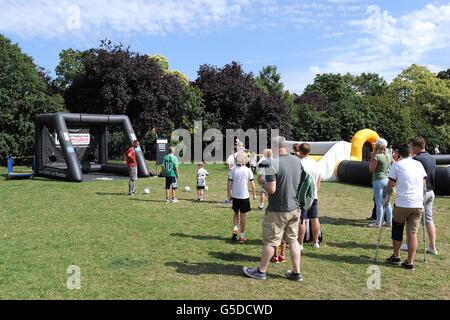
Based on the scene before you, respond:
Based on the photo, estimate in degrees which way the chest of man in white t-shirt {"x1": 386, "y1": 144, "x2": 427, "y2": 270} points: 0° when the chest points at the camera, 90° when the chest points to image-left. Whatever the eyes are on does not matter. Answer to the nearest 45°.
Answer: approximately 135°

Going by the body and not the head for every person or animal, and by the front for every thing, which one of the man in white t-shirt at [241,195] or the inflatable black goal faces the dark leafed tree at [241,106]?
the man in white t-shirt

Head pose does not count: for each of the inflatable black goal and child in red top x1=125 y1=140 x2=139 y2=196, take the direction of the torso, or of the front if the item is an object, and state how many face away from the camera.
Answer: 0

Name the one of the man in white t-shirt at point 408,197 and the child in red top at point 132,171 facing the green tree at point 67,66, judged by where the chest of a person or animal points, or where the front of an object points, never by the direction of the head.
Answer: the man in white t-shirt

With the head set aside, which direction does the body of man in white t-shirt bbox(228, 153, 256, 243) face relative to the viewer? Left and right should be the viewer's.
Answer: facing away from the viewer

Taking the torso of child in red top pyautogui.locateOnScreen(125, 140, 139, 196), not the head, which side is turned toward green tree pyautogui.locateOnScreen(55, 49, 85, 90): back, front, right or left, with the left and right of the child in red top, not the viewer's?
left

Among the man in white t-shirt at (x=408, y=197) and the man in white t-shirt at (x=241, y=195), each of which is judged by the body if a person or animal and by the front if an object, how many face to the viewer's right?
0

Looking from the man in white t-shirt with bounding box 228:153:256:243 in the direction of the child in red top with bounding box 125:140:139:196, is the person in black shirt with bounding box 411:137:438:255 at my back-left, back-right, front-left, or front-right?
back-right

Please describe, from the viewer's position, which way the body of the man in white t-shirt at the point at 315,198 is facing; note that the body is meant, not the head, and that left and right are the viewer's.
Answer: facing away from the viewer and to the left of the viewer

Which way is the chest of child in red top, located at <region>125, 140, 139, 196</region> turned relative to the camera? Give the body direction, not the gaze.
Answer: to the viewer's right

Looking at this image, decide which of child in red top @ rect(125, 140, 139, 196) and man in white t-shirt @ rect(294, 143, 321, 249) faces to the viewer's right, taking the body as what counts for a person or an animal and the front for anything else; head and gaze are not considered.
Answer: the child in red top

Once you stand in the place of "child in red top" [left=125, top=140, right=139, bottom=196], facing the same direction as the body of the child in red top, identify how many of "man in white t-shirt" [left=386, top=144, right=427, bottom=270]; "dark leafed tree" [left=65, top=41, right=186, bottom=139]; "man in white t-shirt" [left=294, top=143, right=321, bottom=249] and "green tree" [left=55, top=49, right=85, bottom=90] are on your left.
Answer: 2

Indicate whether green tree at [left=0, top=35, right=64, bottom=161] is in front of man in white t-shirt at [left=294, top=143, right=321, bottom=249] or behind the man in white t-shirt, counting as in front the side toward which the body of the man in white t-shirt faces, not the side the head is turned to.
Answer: in front

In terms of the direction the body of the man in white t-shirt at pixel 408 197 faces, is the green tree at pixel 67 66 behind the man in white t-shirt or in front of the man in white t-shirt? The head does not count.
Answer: in front
